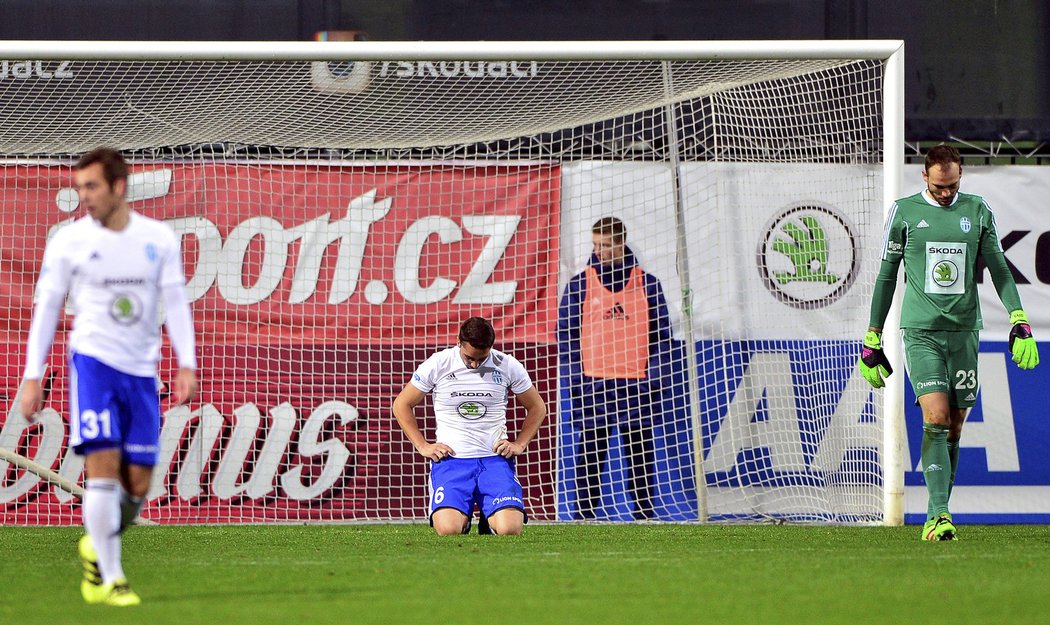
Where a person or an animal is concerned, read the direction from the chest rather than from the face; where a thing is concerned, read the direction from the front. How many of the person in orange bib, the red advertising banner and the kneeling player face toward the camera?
3

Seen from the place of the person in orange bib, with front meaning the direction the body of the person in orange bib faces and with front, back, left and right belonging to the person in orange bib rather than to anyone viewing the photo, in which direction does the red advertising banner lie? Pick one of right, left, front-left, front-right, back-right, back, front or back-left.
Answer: right

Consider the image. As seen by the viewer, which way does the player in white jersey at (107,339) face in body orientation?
toward the camera

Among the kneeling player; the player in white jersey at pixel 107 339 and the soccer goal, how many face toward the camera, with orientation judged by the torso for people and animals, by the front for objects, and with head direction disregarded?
3

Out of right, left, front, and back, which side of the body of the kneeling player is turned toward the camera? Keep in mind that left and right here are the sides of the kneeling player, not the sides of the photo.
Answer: front

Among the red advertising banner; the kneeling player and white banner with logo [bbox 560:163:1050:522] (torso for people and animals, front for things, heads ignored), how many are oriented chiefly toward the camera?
3

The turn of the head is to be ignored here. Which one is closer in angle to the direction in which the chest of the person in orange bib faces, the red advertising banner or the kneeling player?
the kneeling player

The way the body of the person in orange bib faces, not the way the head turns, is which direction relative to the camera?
toward the camera
